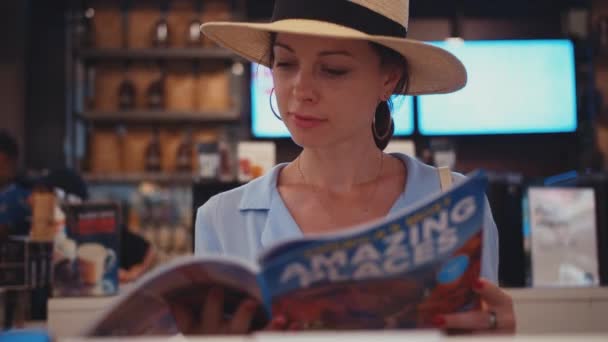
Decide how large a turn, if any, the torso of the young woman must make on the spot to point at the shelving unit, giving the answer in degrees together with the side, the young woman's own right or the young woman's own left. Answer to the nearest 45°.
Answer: approximately 180°

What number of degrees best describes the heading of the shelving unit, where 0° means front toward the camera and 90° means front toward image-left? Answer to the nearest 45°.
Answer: approximately 0°

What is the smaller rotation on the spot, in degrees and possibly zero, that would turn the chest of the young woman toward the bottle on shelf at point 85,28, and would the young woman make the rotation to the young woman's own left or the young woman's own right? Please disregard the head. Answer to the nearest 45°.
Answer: approximately 135° to the young woman's own right

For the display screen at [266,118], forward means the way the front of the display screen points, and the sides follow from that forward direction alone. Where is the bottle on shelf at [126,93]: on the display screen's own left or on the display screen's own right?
on the display screen's own right

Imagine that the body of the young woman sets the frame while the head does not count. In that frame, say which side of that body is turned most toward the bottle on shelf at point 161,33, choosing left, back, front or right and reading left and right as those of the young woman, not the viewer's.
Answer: back

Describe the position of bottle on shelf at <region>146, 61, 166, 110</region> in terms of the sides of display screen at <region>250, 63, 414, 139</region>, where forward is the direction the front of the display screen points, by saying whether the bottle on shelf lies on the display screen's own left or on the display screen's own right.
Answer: on the display screen's own right

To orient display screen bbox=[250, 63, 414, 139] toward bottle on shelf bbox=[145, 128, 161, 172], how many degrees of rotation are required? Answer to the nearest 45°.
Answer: approximately 135° to its right

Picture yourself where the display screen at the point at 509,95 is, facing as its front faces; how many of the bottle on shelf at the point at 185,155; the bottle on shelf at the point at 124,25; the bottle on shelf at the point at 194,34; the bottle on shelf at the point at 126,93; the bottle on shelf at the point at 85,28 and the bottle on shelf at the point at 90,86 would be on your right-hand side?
6

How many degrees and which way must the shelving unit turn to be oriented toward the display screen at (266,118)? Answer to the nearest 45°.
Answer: approximately 45° to its left

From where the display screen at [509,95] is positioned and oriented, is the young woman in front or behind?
in front

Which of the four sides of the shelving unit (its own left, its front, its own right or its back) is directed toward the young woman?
front

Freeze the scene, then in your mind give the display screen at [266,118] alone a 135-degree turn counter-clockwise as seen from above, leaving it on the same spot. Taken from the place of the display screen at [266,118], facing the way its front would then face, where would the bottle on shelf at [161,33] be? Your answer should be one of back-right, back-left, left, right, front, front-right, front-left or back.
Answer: left
